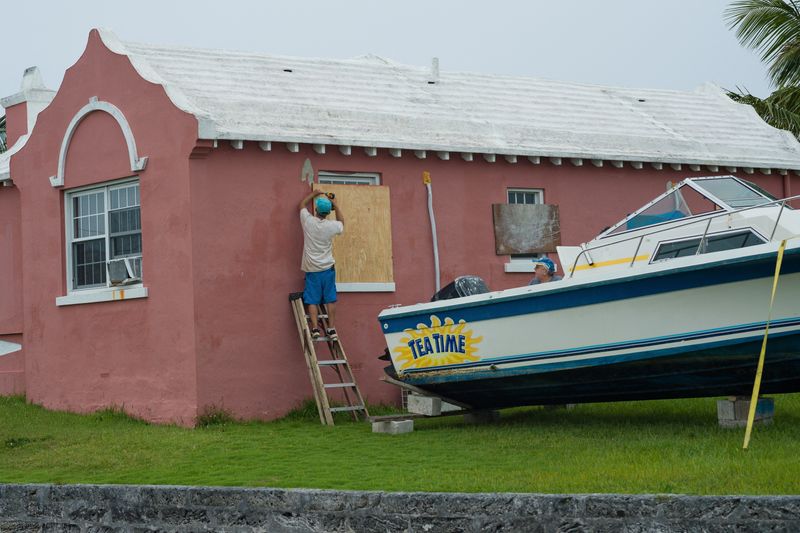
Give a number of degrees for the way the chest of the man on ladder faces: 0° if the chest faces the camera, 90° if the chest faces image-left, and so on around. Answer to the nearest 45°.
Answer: approximately 180°

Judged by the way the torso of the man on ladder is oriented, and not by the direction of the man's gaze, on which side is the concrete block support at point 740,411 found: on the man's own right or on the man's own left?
on the man's own right

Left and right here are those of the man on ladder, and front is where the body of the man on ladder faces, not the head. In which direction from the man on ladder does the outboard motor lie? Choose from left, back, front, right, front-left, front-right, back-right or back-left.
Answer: back-right

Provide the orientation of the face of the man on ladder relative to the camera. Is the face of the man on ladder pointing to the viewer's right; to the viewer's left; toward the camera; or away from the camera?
away from the camera
